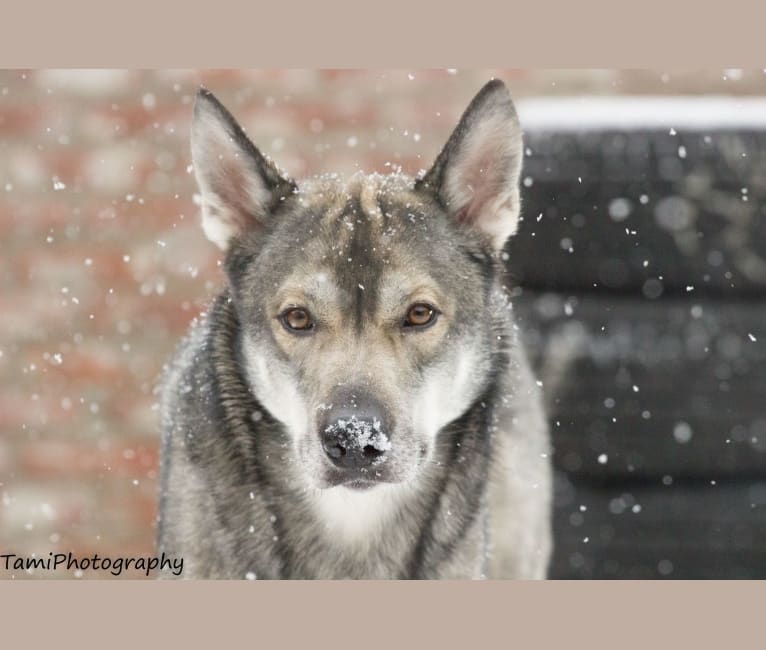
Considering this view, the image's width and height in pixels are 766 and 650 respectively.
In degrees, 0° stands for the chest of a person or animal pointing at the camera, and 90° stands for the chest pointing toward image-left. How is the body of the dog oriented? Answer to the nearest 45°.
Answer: approximately 0°
